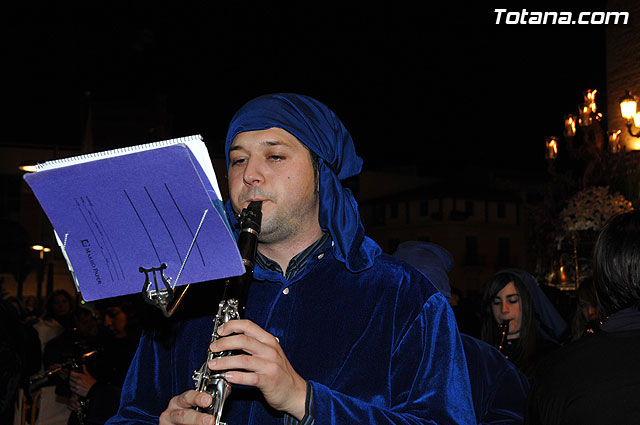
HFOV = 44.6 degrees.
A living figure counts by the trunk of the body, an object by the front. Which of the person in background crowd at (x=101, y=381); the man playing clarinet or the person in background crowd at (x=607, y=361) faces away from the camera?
the person in background crowd at (x=607, y=361)

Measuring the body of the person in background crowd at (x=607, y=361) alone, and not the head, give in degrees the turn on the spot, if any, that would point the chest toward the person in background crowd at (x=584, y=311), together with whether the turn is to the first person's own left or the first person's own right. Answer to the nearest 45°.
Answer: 0° — they already face them

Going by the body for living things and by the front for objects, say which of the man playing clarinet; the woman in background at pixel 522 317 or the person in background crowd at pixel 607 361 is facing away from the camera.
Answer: the person in background crowd

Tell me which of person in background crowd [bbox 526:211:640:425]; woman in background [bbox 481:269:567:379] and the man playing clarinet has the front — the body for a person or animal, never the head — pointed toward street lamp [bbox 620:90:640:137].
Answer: the person in background crowd

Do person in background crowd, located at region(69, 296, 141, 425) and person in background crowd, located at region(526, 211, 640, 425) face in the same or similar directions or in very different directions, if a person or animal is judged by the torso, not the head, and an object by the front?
very different directions

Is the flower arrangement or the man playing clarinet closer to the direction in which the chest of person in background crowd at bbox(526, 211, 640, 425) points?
the flower arrangement

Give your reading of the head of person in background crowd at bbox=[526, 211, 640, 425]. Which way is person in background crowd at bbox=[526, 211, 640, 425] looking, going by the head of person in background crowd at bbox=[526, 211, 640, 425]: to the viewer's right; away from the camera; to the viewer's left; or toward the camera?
away from the camera

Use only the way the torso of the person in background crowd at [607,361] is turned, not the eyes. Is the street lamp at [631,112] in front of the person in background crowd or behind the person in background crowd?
in front

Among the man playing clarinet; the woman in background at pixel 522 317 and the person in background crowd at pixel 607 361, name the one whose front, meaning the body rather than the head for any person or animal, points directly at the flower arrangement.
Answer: the person in background crowd

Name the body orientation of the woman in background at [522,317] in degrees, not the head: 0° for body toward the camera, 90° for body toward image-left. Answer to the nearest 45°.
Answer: approximately 45°

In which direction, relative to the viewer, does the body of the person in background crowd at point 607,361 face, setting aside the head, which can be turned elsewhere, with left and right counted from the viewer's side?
facing away from the viewer

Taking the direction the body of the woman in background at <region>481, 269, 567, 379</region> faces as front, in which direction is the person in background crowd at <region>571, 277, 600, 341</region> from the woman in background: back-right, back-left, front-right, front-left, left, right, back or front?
back

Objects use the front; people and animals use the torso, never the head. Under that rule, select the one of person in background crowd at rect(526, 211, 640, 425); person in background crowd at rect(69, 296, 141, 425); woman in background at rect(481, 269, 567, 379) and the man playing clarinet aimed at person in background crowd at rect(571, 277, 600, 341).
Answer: person in background crowd at rect(526, 211, 640, 425)

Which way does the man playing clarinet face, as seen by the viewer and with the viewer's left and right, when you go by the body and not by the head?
facing the viewer and to the left of the viewer

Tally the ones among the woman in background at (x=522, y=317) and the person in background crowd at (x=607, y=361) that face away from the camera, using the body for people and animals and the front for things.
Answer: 1

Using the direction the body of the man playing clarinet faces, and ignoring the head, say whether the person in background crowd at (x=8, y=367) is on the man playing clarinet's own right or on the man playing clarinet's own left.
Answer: on the man playing clarinet's own right

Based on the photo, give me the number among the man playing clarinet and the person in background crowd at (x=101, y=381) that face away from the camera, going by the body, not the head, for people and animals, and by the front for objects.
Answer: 0
